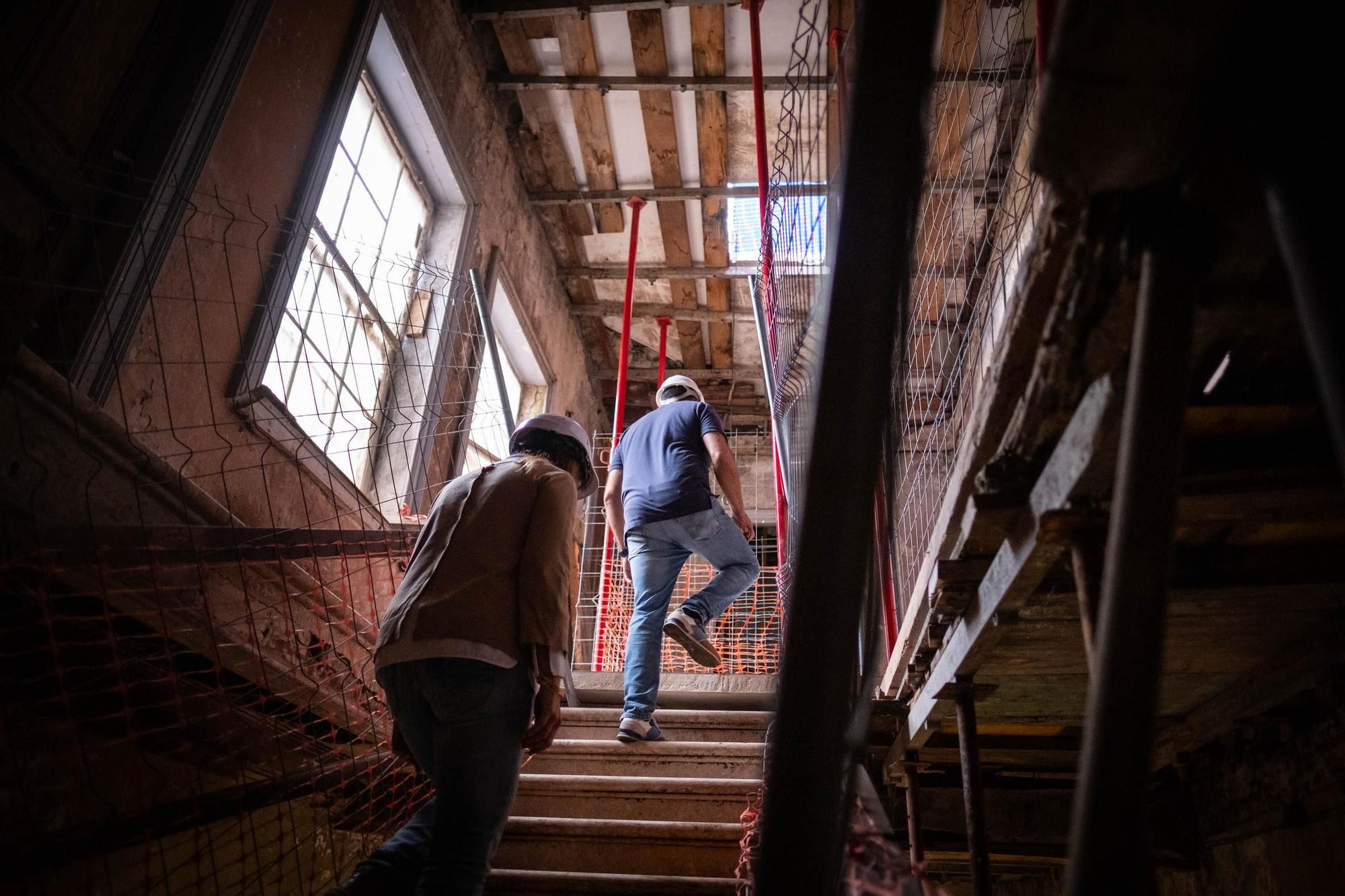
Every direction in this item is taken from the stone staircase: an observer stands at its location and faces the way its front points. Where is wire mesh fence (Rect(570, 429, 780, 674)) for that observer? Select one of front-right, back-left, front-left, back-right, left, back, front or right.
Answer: back

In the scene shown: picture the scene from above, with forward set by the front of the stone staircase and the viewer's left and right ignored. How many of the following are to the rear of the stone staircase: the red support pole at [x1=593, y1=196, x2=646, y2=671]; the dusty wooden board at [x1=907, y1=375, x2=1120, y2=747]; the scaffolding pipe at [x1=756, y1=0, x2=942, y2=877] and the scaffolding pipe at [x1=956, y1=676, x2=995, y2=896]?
1

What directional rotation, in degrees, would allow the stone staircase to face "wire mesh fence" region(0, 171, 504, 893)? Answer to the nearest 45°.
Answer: approximately 90° to its right

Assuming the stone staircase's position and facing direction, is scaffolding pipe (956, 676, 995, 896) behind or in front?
in front

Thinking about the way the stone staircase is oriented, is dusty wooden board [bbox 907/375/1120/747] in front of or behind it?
in front

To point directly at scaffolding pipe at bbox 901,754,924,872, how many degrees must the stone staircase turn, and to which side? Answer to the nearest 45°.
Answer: approximately 90° to its left

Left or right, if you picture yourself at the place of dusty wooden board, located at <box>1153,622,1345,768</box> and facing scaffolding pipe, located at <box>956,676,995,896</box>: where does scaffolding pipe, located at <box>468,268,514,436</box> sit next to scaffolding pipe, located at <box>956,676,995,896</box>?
right

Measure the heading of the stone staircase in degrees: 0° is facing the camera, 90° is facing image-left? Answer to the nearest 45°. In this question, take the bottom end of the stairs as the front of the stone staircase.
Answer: approximately 0°
